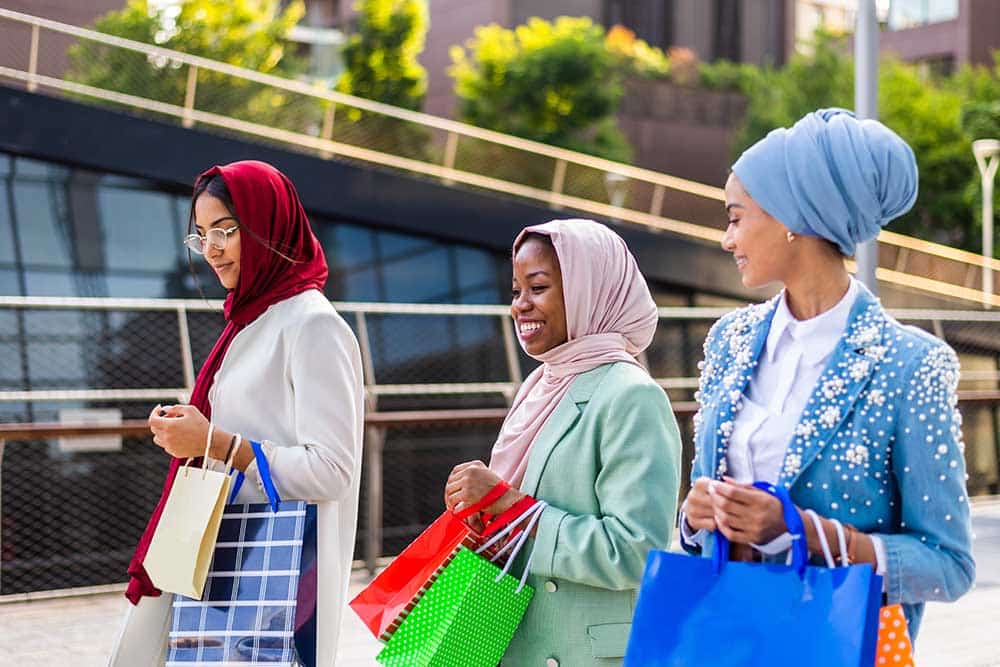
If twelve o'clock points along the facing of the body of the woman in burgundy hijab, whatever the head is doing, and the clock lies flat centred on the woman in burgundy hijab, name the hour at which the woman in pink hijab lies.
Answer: The woman in pink hijab is roughly at 7 o'clock from the woman in burgundy hijab.

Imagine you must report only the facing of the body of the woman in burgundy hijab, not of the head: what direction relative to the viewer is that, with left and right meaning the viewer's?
facing to the left of the viewer

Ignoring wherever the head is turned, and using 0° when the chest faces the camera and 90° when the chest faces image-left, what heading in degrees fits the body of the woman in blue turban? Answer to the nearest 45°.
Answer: approximately 45°

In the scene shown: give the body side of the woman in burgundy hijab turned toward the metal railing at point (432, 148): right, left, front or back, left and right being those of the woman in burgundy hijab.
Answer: right

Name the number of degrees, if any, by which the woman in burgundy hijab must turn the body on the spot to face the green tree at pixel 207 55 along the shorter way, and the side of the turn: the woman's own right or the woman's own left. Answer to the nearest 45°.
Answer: approximately 90° to the woman's own right

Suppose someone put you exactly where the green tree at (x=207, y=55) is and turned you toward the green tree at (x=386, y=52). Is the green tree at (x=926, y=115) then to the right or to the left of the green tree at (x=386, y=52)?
right

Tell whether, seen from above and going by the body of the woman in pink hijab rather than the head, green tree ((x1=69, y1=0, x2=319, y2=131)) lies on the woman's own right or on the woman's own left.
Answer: on the woman's own right

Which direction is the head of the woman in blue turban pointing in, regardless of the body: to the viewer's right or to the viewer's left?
to the viewer's left

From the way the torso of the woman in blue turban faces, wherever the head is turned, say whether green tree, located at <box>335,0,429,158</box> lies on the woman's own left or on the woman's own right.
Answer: on the woman's own right
